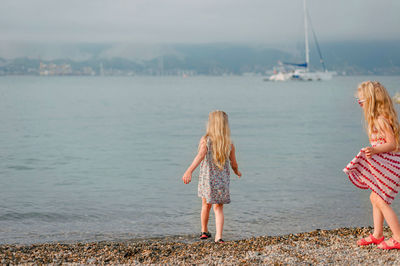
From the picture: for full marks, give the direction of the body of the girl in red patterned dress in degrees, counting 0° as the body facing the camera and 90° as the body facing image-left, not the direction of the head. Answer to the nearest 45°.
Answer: approximately 90°

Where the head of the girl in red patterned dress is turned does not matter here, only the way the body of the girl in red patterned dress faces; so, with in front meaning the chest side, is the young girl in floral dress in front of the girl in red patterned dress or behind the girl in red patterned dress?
in front

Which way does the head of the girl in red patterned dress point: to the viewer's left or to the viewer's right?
to the viewer's left

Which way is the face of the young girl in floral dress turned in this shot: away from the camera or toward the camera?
away from the camera
